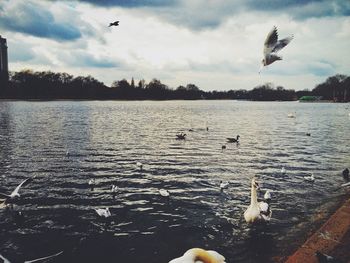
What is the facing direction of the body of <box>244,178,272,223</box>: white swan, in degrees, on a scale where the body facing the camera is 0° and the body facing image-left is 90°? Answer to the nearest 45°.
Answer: approximately 45°

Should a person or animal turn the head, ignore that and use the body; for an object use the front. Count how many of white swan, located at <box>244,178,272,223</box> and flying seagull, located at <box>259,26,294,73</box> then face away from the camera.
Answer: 0
